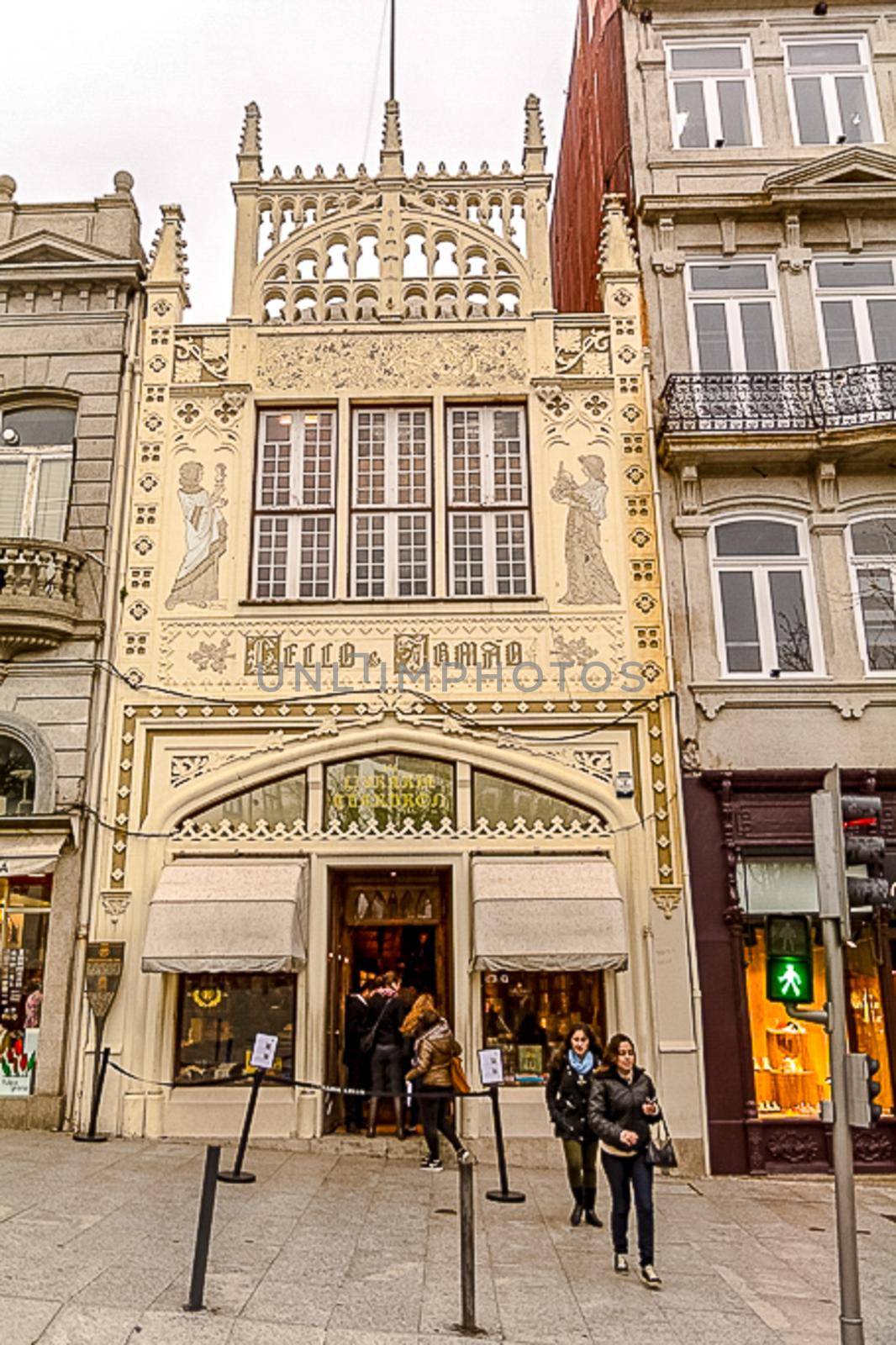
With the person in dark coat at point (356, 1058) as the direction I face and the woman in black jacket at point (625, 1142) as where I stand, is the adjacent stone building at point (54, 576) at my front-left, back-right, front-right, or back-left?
front-left

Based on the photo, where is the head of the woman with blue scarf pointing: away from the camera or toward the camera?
toward the camera

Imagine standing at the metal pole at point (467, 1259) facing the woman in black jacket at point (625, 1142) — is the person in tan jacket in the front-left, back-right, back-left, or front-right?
front-left

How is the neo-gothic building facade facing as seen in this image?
toward the camera

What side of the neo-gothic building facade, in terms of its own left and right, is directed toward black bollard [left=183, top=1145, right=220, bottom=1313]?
front

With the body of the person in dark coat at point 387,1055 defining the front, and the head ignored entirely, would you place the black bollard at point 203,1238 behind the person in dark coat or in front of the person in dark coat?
behind

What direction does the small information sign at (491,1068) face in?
toward the camera

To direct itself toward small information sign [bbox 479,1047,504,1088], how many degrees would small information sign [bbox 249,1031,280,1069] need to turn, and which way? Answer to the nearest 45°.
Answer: approximately 90° to its left

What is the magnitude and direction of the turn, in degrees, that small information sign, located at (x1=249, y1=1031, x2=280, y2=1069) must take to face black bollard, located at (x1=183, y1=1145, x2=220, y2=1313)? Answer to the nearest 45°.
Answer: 0° — it already faces it

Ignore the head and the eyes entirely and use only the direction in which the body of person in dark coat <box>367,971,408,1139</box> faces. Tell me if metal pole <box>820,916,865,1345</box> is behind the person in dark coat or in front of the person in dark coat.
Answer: behind

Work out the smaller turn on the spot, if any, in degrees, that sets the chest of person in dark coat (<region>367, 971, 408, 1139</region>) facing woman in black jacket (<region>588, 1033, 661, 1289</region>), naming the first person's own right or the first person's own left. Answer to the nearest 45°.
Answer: approximately 180°

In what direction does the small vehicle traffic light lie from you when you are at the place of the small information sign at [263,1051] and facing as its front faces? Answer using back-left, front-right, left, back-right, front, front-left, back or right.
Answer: front-left

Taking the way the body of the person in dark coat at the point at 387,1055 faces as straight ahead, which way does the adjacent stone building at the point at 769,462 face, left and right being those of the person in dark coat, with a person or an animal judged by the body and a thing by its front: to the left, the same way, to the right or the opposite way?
the opposite way

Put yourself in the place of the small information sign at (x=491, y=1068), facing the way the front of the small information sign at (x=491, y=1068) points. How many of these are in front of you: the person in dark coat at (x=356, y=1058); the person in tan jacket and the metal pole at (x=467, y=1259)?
1

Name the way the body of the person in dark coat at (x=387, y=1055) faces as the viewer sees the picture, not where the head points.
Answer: away from the camera
